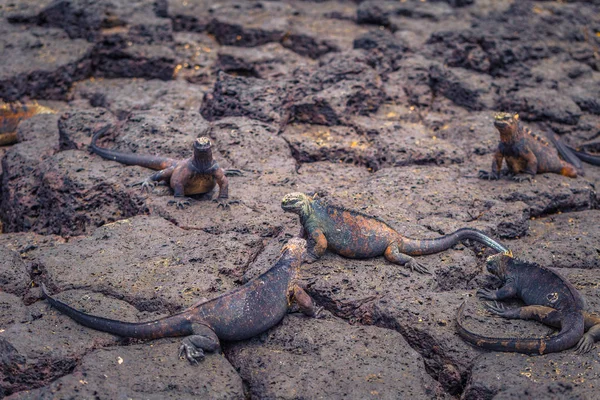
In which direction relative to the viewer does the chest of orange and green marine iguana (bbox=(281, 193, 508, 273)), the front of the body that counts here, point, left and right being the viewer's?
facing to the left of the viewer

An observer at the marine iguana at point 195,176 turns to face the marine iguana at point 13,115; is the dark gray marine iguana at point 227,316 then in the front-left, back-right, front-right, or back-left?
back-left

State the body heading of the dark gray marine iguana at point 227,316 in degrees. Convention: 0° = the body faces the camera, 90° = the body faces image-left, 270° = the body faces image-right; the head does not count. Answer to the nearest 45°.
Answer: approximately 225°

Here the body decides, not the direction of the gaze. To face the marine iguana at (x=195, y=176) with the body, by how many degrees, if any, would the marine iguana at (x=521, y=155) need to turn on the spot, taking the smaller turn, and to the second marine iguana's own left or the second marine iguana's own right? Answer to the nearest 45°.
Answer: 0° — it already faces it

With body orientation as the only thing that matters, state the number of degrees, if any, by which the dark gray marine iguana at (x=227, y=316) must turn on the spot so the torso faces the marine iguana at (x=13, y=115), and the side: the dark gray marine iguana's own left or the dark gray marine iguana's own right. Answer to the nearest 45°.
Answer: approximately 90° to the dark gray marine iguana's own left

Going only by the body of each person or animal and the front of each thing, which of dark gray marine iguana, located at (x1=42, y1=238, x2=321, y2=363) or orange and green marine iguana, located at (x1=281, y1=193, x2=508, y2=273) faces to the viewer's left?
the orange and green marine iguana
